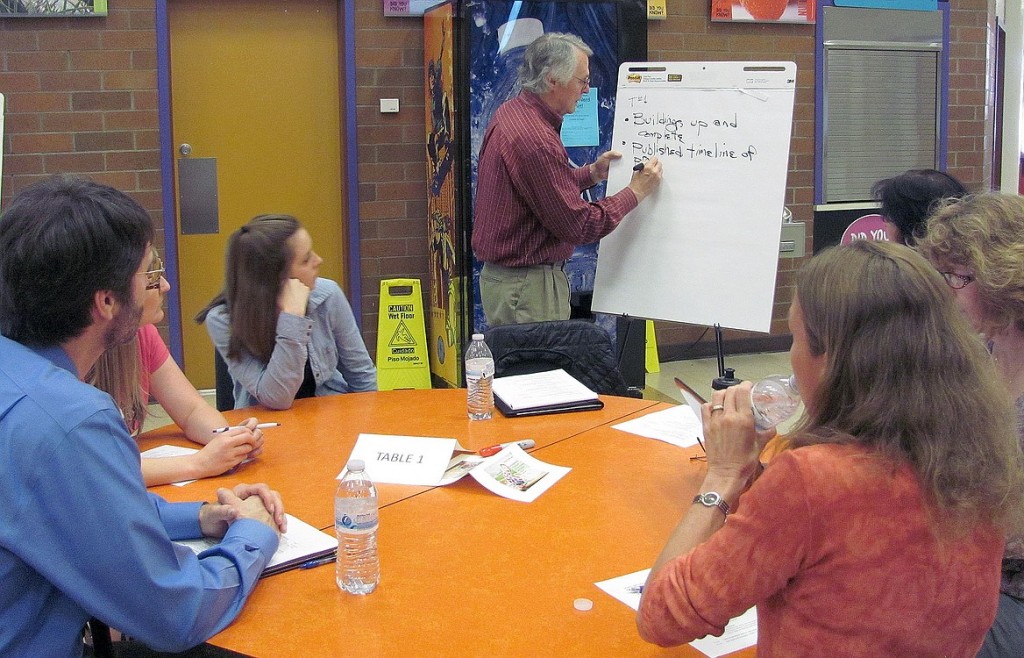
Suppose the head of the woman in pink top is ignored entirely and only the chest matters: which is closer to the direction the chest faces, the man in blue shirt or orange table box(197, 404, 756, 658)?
the orange table

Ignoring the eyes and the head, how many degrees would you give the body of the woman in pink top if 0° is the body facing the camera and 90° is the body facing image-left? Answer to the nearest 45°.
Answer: approximately 270°

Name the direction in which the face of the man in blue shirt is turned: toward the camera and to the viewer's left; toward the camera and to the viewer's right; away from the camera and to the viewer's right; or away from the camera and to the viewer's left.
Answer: away from the camera and to the viewer's right

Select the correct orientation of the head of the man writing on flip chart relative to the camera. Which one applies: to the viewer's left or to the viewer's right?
to the viewer's right

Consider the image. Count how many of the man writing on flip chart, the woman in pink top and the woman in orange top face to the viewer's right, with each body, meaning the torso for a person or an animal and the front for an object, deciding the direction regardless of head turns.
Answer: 2

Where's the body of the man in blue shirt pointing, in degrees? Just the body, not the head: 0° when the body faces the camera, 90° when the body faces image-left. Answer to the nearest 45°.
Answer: approximately 225°

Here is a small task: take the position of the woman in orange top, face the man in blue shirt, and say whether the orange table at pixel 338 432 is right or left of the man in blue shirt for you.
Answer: right

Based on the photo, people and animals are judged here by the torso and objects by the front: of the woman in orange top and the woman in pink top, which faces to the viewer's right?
the woman in pink top

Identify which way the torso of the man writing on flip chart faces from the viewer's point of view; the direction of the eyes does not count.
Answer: to the viewer's right

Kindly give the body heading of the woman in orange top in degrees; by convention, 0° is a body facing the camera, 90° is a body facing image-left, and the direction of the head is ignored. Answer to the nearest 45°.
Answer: approximately 135°

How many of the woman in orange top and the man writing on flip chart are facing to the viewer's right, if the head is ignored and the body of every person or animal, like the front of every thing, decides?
1
